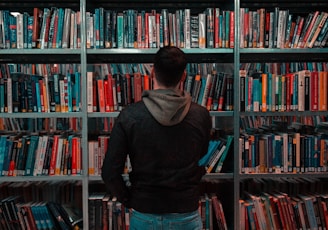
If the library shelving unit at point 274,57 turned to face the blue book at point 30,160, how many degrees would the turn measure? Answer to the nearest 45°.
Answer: approximately 45° to its right

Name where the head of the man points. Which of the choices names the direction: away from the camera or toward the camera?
away from the camera
